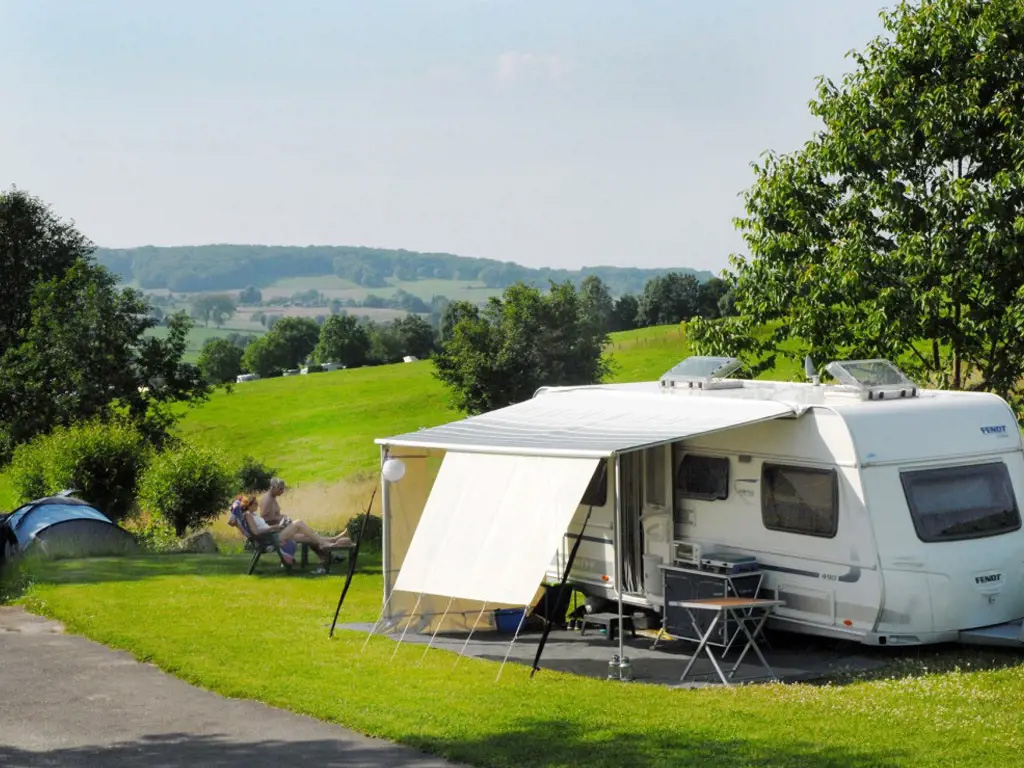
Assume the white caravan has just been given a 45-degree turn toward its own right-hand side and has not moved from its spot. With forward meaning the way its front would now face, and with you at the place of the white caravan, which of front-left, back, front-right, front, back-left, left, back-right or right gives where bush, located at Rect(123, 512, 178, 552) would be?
back-right

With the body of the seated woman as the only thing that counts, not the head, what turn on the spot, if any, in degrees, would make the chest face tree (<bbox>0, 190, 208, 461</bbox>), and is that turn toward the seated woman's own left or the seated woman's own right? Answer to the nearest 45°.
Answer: approximately 90° to the seated woman's own left

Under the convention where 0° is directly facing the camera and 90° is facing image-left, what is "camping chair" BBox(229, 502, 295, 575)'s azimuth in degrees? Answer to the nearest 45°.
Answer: approximately 270°

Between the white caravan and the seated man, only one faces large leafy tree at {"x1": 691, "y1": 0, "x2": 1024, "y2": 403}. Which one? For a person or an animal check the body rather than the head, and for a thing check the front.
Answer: the seated man

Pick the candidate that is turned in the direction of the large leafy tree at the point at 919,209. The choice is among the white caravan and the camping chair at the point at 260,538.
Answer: the camping chair

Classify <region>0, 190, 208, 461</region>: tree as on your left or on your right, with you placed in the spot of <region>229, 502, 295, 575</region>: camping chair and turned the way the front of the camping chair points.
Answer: on your left

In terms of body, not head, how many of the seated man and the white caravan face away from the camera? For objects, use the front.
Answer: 0

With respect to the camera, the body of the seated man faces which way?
to the viewer's right

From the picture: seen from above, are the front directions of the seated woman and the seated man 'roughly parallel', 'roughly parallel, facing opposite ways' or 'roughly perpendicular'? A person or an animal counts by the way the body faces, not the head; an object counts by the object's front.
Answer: roughly parallel

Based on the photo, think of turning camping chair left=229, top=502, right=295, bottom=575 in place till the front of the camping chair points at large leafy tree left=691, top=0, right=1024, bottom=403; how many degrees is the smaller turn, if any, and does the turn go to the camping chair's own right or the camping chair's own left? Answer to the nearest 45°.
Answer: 0° — it already faces it

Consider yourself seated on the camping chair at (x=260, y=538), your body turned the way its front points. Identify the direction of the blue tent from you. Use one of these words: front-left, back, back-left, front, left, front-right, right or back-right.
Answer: back-left

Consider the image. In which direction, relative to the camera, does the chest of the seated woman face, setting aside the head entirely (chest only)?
to the viewer's right

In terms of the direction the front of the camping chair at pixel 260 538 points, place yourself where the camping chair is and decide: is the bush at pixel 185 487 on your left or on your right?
on your left

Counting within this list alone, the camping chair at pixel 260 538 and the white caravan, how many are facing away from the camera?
0

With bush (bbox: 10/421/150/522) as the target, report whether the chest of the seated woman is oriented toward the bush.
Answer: no

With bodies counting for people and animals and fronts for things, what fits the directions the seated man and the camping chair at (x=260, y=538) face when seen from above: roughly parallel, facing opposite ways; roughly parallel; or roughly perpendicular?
roughly parallel
